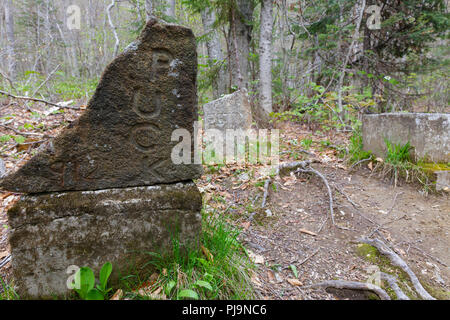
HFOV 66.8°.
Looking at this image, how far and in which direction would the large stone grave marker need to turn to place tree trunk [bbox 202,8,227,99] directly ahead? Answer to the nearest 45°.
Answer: approximately 135° to its left

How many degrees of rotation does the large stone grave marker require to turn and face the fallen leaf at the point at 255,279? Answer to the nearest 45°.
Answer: approximately 90° to its left

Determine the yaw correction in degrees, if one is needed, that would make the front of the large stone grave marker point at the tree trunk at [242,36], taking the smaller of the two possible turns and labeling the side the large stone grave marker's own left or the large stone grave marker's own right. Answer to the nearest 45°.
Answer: approximately 135° to the large stone grave marker's own left

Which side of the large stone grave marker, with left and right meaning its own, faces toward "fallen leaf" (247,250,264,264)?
left

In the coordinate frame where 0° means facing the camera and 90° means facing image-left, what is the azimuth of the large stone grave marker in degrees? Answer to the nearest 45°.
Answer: approximately 0°

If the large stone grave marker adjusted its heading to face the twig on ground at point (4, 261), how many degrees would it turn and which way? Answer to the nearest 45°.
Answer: approximately 135° to its right

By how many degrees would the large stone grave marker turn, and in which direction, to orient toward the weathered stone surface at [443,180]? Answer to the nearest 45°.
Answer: approximately 90° to its left
